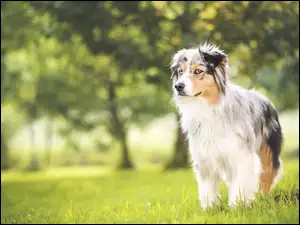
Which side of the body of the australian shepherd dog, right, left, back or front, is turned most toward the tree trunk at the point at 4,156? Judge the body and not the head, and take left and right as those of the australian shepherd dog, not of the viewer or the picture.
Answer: right

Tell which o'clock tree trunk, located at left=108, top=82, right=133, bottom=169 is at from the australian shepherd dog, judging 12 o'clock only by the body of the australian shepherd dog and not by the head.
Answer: The tree trunk is roughly at 4 o'clock from the australian shepherd dog.

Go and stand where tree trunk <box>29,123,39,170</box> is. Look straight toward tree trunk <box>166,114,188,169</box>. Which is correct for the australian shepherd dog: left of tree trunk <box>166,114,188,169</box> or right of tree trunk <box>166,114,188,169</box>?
right

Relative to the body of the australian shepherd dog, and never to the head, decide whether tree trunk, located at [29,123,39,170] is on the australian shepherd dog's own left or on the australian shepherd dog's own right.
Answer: on the australian shepherd dog's own right

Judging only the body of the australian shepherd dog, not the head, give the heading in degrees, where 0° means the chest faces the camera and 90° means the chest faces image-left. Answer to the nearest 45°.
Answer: approximately 45°

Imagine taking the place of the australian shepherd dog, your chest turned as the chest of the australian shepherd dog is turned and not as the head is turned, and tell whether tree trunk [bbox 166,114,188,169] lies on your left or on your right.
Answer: on your right

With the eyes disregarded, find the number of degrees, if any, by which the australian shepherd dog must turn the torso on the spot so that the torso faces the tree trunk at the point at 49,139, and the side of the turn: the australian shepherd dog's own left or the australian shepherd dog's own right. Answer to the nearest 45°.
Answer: approximately 90° to the australian shepherd dog's own right
